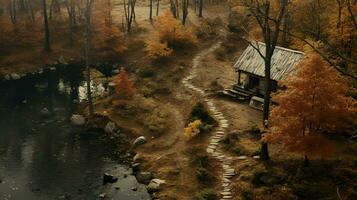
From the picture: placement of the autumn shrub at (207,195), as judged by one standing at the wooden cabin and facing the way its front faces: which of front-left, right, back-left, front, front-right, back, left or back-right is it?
front-left

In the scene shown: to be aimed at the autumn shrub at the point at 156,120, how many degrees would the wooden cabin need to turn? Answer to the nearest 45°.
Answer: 0° — it already faces it

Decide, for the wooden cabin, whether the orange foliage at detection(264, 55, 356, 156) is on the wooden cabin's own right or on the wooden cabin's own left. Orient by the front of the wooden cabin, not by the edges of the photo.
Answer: on the wooden cabin's own left

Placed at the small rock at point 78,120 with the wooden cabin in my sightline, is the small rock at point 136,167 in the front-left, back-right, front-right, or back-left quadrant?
front-right

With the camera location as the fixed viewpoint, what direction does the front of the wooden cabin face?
facing the viewer and to the left of the viewer

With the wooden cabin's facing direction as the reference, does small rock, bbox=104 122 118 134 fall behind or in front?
in front

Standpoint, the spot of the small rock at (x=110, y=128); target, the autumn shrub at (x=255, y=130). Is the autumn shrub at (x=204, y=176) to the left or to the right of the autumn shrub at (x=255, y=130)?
right

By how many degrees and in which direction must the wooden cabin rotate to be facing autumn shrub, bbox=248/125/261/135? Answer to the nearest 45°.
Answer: approximately 45° to its left

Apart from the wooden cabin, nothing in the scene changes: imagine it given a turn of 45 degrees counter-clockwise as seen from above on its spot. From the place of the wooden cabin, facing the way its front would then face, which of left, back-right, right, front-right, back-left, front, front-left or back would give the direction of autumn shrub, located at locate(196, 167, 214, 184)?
front

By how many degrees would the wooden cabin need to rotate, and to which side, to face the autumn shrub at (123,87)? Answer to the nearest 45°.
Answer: approximately 45° to its right

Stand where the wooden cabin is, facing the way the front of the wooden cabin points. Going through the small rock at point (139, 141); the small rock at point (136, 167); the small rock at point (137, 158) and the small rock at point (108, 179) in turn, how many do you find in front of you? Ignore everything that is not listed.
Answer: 4

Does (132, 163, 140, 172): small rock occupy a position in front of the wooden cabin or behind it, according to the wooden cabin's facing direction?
in front

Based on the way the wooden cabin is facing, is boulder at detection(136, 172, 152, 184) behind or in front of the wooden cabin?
in front

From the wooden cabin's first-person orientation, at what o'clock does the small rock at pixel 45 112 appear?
The small rock is roughly at 1 o'clock from the wooden cabin.
